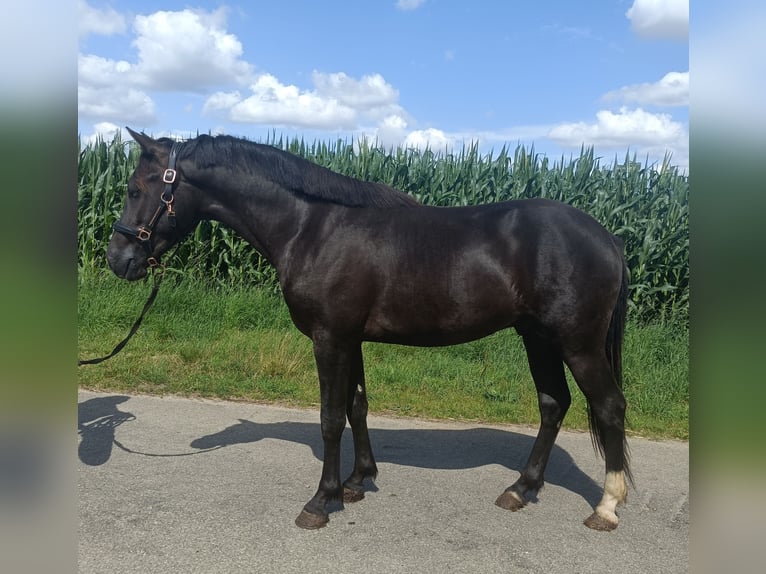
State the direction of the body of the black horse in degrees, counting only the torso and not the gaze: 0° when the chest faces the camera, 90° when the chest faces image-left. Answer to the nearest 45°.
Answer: approximately 90°
